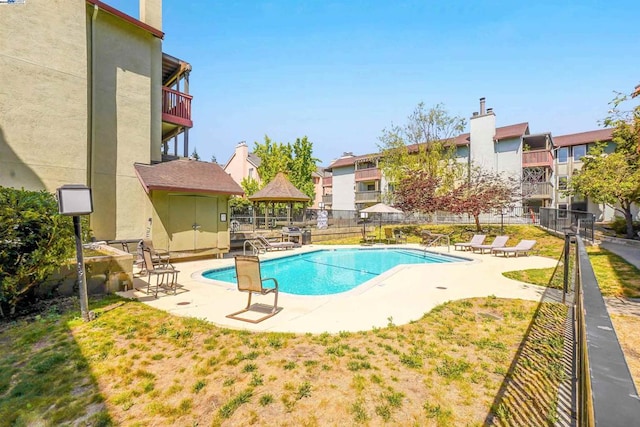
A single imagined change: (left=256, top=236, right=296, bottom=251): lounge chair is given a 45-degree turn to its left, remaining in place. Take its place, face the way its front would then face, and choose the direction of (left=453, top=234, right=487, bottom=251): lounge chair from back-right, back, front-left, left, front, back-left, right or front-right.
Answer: front-right

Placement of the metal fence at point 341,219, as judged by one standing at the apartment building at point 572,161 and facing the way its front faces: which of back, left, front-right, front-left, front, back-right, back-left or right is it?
front

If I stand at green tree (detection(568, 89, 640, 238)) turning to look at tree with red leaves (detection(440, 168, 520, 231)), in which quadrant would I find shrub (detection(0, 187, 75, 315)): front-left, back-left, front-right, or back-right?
front-left

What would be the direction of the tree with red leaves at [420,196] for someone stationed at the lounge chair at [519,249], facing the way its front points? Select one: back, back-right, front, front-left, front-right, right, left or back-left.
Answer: front-right

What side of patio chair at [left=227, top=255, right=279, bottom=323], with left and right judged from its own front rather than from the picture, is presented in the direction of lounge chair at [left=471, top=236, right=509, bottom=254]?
front

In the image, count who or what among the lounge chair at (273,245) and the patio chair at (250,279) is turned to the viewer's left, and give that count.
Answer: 0

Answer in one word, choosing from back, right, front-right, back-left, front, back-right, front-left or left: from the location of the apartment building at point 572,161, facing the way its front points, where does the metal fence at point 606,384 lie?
front-left

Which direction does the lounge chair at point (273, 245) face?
to the viewer's right

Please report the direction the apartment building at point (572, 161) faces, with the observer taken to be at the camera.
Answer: facing the viewer and to the left of the viewer

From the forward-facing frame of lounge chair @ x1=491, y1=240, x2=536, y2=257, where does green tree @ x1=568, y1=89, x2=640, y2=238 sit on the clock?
The green tree is roughly at 4 o'clock from the lounge chair.

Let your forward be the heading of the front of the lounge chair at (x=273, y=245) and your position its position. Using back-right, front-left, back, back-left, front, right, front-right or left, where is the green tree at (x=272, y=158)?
left

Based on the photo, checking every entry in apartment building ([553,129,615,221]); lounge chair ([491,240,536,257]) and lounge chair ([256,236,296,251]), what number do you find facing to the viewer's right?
1

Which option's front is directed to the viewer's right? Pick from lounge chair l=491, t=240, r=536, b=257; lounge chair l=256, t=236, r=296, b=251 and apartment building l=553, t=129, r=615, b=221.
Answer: lounge chair l=256, t=236, r=296, b=251

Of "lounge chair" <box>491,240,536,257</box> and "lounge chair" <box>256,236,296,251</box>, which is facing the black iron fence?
"lounge chair" <box>256,236,296,251</box>

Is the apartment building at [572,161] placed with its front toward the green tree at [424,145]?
no

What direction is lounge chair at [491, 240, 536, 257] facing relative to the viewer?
to the viewer's left
